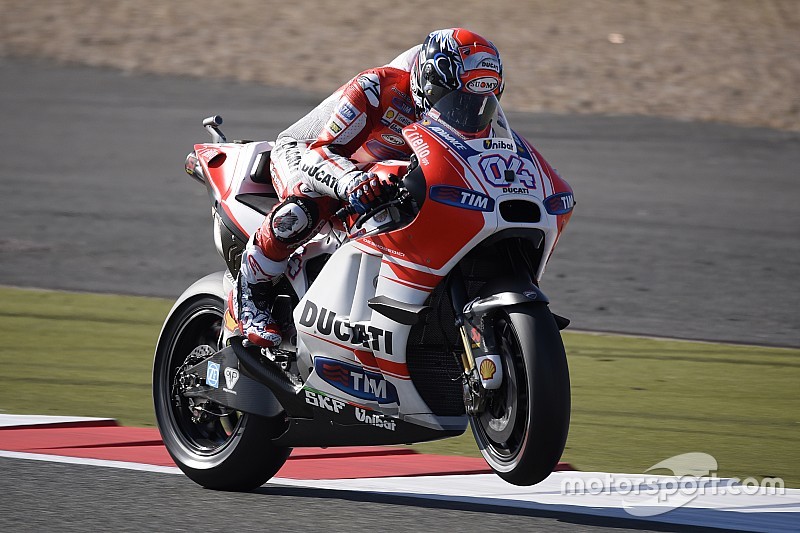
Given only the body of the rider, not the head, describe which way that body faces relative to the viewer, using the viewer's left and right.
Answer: facing the viewer and to the right of the viewer

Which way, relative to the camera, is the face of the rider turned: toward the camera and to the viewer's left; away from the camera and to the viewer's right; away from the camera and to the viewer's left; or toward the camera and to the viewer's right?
toward the camera and to the viewer's right
